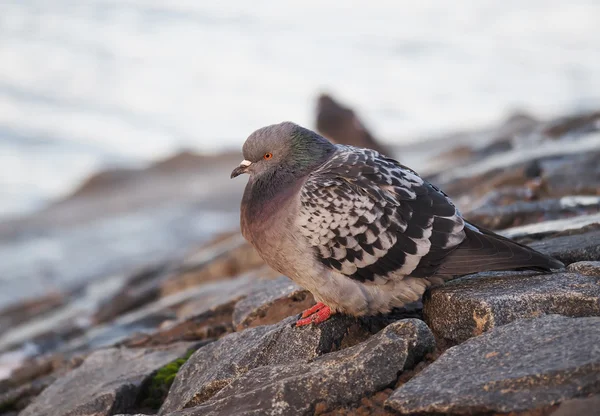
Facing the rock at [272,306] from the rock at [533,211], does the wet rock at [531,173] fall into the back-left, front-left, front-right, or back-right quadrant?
back-right

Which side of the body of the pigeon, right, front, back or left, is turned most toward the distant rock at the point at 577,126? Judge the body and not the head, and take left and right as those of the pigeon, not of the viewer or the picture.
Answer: right

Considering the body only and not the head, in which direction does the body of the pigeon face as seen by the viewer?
to the viewer's left

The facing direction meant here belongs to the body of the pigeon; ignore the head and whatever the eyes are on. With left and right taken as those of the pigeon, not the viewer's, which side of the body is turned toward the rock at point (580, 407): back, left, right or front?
left

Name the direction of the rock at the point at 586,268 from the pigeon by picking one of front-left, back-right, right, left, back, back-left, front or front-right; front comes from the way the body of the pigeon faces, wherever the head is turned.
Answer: back

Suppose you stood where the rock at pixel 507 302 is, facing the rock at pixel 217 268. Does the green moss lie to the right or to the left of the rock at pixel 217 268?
left

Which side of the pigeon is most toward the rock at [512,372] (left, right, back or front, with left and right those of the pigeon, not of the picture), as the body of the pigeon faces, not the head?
left

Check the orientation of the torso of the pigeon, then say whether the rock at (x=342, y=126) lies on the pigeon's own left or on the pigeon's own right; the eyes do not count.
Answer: on the pigeon's own right

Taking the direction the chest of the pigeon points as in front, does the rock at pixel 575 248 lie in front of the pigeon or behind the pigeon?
behind
